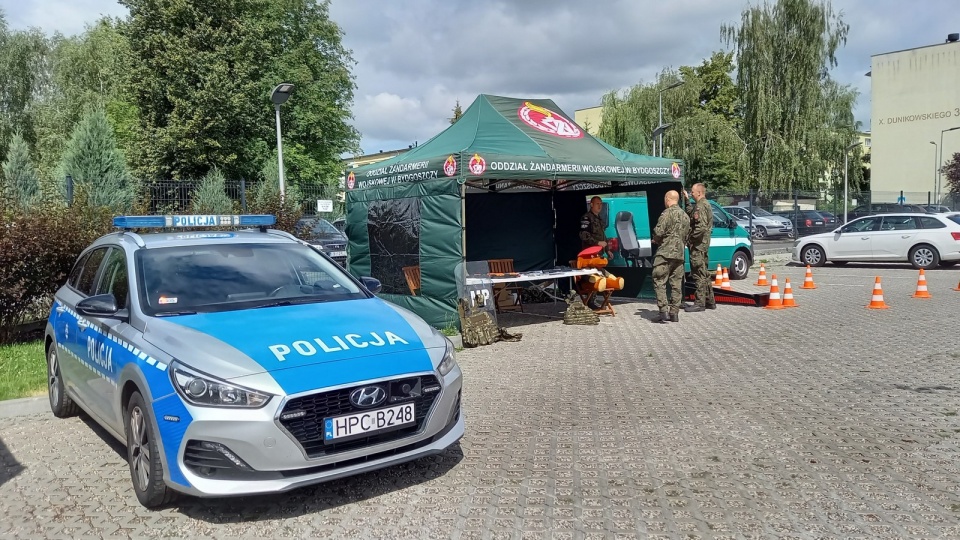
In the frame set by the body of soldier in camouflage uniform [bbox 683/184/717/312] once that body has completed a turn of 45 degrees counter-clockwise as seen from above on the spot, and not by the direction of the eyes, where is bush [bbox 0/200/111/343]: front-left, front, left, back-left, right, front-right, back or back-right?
front

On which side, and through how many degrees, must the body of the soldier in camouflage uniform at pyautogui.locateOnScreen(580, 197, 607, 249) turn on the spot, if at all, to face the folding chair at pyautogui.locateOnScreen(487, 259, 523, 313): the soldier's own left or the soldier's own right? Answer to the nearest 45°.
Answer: approximately 90° to the soldier's own right

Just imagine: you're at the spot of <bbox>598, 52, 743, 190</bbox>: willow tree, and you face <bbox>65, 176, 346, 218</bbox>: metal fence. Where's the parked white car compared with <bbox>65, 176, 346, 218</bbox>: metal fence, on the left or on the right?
left

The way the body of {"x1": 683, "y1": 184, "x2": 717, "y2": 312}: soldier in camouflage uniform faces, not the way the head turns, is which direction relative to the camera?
to the viewer's left

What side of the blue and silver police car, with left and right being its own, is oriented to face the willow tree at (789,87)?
left

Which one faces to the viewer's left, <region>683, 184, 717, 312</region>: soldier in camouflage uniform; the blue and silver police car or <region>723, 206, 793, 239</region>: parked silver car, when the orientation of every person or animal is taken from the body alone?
the soldier in camouflage uniform

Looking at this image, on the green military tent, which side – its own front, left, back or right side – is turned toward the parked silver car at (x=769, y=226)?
left

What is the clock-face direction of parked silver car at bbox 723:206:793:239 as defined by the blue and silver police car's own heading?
The parked silver car is roughly at 9 o'clock from the blue and silver police car.

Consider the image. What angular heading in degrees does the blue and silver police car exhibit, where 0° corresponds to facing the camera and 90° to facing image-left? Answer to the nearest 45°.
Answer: approximately 315°

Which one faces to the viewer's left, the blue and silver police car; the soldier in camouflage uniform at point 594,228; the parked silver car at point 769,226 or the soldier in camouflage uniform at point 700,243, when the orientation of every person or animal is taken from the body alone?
the soldier in camouflage uniform at point 700,243

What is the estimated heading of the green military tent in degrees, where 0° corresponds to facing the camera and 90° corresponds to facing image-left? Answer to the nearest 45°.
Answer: approximately 315°

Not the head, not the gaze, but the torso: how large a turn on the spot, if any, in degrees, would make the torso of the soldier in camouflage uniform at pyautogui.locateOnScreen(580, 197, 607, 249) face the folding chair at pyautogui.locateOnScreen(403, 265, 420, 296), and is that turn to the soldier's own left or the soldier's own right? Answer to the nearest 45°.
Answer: approximately 90° to the soldier's own right

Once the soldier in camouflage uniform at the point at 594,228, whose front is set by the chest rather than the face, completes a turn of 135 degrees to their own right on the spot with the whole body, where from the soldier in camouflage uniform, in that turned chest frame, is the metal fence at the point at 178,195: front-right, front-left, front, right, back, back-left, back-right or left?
front

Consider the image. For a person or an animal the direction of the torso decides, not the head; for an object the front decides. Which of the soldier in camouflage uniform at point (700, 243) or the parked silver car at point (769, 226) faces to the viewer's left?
the soldier in camouflage uniform

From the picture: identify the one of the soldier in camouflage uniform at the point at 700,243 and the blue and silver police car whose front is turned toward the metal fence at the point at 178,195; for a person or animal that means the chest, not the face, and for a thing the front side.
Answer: the soldier in camouflage uniform

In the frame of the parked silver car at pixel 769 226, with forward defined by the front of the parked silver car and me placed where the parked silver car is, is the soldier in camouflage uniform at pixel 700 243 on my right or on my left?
on my right
